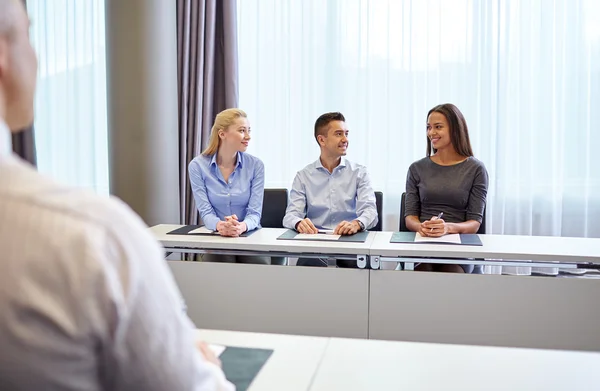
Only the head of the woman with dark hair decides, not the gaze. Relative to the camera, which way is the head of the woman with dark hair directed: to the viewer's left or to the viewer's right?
to the viewer's left

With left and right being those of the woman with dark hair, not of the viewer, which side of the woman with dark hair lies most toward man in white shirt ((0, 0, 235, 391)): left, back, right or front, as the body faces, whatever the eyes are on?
front

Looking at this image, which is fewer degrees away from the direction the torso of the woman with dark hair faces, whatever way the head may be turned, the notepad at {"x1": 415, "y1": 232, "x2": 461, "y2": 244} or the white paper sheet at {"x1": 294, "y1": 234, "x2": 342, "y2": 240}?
the notepad

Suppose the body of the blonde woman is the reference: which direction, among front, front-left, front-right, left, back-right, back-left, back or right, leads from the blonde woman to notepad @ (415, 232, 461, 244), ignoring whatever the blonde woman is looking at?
front-left

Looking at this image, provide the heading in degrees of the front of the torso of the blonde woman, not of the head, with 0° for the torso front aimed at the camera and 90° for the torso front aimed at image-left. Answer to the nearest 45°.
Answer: approximately 0°

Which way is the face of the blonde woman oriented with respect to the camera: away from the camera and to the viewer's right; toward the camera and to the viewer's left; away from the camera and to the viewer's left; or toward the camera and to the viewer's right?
toward the camera and to the viewer's right

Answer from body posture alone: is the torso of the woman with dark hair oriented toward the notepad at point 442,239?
yes

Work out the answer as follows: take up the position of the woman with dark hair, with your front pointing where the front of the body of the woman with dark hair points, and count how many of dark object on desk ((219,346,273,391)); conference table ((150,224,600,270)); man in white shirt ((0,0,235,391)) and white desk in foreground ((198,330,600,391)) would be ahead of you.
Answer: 4

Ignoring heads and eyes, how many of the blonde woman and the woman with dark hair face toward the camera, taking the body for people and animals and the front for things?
2
